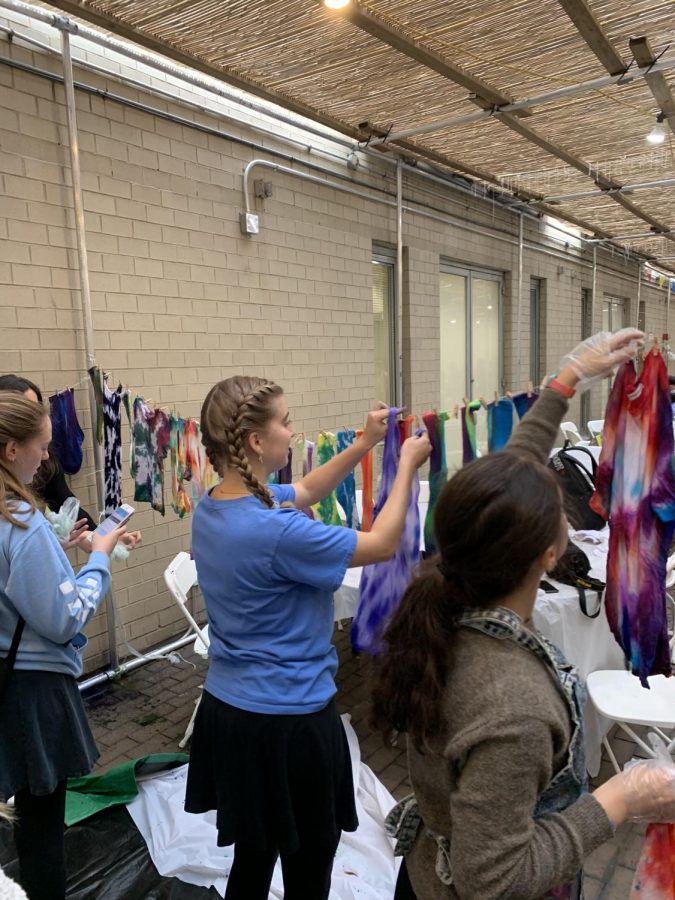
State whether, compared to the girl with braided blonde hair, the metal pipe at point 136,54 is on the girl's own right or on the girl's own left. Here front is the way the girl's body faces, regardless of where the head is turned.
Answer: on the girl's own left

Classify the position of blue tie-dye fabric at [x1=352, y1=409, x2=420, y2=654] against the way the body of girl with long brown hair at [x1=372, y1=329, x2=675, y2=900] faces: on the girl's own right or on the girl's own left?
on the girl's own left

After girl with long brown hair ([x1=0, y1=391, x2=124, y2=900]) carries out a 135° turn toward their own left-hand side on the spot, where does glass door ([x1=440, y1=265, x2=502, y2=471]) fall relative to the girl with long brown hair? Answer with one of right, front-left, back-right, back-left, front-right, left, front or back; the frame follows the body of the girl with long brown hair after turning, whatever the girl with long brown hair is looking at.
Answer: right

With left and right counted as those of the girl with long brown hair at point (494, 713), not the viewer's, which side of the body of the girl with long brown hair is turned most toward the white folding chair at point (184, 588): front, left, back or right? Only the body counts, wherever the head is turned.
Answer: left

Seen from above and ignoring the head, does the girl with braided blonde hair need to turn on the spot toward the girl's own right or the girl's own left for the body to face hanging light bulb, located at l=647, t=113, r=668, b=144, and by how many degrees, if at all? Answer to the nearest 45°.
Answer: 0° — they already face it

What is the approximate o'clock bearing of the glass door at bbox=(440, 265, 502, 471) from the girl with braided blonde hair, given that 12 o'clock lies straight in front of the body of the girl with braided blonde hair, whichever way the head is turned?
The glass door is roughly at 11 o'clock from the girl with braided blonde hair.

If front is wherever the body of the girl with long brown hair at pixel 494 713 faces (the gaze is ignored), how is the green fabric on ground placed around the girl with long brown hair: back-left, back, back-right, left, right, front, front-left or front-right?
left

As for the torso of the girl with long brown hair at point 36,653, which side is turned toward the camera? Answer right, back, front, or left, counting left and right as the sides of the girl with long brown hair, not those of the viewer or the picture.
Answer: right

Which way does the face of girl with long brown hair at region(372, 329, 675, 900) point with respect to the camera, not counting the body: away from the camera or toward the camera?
away from the camera

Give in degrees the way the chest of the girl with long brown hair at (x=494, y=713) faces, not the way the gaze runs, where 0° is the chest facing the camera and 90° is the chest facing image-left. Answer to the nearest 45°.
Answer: approximately 225°

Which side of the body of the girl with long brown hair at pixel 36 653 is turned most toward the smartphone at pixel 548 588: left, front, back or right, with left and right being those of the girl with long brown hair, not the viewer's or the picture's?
front

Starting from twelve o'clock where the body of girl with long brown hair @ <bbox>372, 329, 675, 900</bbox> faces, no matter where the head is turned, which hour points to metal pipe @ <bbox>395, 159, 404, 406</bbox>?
The metal pipe is roughly at 10 o'clock from the girl with long brown hair.

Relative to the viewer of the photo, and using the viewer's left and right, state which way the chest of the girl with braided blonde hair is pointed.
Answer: facing away from the viewer and to the right of the viewer
